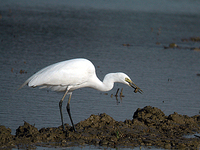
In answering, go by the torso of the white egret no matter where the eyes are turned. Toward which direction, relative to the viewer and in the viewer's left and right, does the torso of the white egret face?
facing to the right of the viewer
